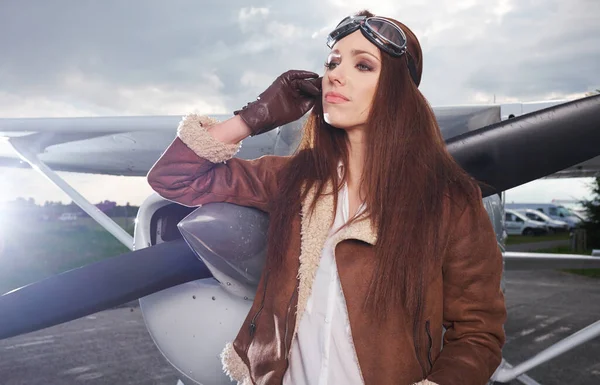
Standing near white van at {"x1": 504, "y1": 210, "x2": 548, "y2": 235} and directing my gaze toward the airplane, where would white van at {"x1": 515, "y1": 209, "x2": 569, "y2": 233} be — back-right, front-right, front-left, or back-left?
back-left

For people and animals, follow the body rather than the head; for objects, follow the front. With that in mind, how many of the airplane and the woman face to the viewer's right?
0

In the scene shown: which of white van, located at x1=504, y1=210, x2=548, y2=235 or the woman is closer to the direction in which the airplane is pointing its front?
the woman

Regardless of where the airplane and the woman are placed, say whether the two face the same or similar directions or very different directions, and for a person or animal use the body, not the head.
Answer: same or similar directions

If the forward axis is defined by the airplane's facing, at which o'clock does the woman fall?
The woman is roughly at 11 o'clock from the airplane.

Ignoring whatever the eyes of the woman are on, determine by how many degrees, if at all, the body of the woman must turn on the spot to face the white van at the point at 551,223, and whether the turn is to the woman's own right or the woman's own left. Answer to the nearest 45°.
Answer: approximately 180°

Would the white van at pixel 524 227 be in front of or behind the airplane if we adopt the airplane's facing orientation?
behind

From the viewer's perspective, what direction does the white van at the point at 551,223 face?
to the viewer's right

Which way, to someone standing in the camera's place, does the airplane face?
facing the viewer and to the left of the viewer

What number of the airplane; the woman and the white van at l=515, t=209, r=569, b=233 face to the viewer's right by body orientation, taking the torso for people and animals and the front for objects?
1

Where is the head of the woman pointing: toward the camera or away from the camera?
toward the camera
